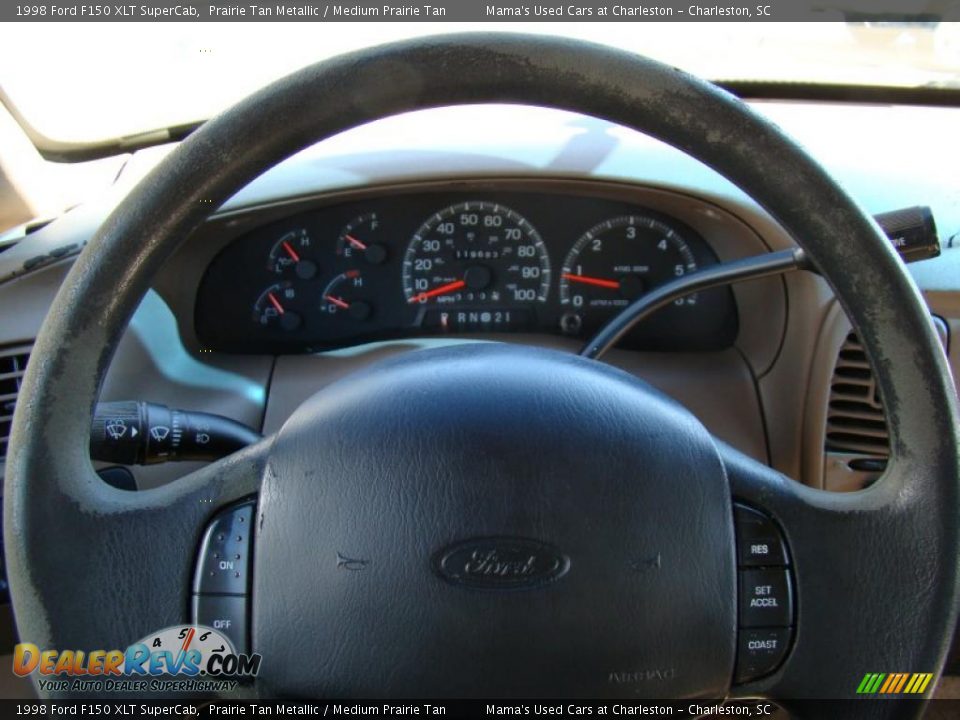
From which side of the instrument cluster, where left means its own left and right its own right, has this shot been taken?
front

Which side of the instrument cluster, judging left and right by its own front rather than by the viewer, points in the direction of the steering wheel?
front

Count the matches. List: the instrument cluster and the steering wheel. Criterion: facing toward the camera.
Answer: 2

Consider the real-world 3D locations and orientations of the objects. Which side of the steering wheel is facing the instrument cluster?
back

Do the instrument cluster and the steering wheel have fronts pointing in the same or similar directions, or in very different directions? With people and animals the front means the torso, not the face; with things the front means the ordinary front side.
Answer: same or similar directions

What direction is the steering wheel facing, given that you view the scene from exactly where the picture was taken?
facing the viewer
